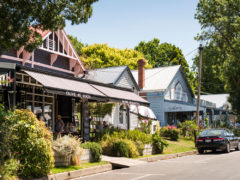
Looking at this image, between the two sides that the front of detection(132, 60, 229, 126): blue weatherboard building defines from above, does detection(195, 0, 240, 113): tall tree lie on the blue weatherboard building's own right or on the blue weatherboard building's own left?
on the blue weatherboard building's own left

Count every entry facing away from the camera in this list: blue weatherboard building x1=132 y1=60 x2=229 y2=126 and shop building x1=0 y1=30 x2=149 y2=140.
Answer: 0

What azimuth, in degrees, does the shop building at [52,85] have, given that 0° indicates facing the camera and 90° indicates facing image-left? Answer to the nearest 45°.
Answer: approximately 315°

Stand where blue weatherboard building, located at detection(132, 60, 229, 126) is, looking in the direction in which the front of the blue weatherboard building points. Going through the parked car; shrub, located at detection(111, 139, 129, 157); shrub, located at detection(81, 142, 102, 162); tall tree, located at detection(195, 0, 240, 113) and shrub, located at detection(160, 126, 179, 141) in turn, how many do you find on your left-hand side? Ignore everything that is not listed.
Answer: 1

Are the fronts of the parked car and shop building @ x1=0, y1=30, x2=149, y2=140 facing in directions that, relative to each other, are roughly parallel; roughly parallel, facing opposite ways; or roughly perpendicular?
roughly perpendicular

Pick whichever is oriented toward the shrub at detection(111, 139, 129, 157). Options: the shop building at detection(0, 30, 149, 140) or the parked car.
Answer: the shop building

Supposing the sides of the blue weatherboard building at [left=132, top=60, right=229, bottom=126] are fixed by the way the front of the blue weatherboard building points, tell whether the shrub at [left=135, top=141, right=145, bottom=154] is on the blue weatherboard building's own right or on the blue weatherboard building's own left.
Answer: on the blue weatherboard building's own right

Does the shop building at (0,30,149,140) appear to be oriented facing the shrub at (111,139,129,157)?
yes

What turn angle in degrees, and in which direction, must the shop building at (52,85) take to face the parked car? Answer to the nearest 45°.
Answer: approximately 45° to its left

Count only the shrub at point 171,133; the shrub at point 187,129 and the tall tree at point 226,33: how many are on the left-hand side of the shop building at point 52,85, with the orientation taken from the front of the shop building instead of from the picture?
3
